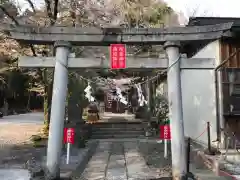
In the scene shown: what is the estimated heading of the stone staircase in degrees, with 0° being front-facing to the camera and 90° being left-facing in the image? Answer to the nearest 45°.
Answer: approximately 0°

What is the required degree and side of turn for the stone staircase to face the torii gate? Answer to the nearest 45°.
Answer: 0° — it already faces it

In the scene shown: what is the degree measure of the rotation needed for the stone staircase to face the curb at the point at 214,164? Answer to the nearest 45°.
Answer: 0° — it already faces it
